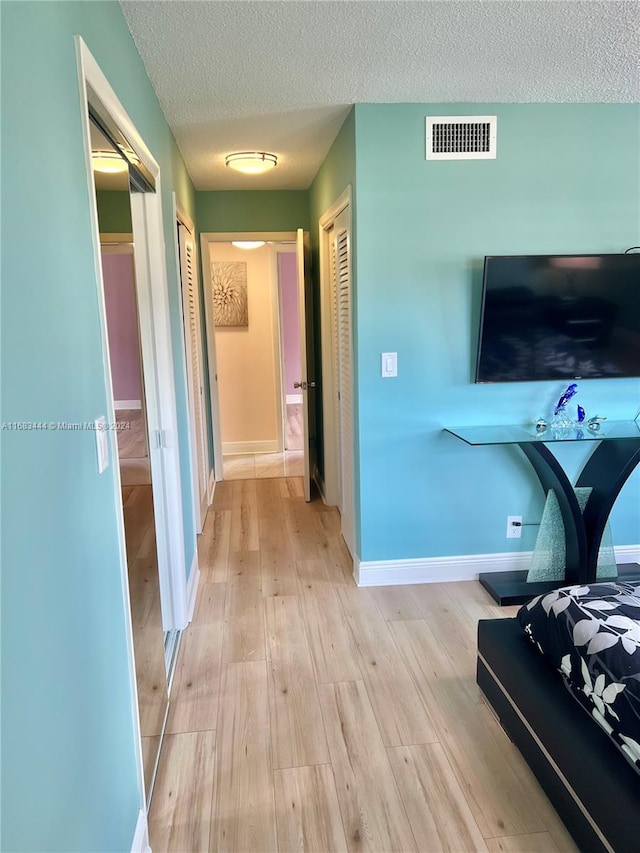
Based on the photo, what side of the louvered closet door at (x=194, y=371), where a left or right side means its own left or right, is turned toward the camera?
right

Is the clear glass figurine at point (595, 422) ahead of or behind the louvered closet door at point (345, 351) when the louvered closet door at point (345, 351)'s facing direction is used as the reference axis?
behind

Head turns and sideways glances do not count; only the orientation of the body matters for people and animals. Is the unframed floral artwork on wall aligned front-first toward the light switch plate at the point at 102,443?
yes

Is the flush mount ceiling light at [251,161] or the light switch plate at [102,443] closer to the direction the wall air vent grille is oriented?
the light switch plate

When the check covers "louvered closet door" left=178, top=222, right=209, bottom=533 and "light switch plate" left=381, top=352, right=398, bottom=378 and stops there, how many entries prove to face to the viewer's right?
1

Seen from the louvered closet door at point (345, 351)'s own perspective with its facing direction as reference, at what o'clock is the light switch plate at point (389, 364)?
The light switch plate is roughly at 8 o'clock from the louvered closet door.

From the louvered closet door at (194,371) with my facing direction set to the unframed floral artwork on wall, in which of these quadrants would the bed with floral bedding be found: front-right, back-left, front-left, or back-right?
back-right

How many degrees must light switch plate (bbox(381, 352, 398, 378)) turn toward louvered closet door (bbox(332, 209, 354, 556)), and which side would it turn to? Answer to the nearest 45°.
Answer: approximately 135° to its right

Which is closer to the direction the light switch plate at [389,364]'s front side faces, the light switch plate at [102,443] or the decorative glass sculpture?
the light switch plate

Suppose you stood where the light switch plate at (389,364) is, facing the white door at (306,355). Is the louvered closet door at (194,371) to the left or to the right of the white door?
left

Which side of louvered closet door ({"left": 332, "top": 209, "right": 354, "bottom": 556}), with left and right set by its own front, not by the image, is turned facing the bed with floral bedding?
left

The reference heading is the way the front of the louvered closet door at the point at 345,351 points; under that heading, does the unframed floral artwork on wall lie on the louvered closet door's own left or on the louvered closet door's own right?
on the louvered closet door's own right
